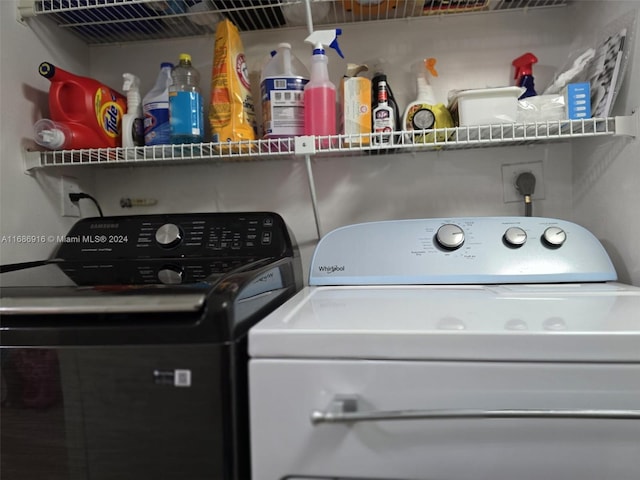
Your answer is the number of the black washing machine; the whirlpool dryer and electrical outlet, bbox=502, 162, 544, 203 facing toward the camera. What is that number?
3

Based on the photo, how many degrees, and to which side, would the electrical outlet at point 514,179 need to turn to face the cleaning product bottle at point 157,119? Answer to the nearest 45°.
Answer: approximately 45° to its right

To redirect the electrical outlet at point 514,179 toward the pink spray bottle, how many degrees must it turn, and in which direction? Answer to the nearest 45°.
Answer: approximately 45° to its right

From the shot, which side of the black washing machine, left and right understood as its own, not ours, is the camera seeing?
front

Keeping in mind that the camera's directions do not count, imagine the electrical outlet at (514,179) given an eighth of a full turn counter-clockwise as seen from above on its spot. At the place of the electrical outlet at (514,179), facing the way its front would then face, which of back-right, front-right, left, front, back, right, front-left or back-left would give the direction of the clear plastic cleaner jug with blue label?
right

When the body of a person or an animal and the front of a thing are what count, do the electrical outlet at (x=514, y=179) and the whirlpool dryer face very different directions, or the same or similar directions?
same or similar directions

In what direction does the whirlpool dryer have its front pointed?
toward the camera
